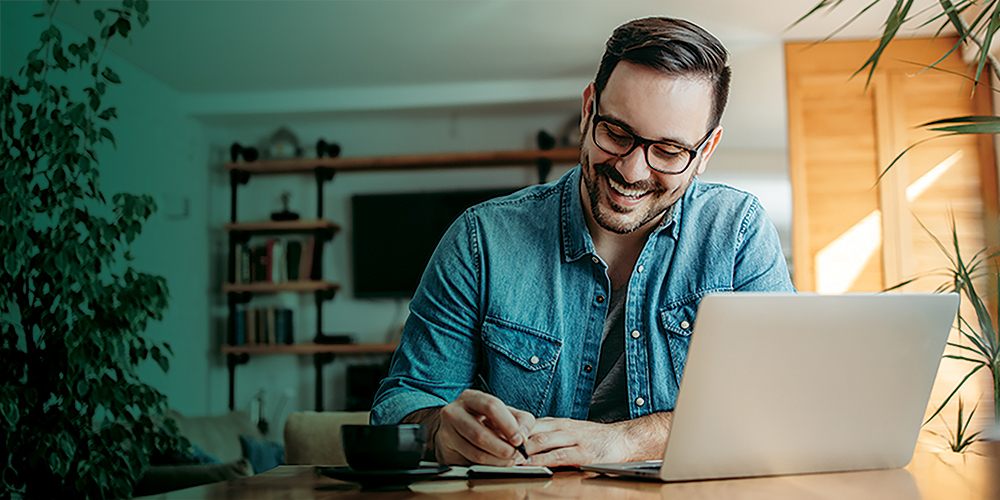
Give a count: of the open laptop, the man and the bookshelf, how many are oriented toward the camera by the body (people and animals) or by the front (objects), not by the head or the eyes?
2

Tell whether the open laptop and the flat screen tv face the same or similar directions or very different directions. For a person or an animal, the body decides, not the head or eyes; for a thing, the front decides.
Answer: very different directions

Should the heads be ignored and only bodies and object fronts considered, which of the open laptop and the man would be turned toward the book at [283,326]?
the open laptop

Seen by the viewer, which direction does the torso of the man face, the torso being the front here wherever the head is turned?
toward the camera

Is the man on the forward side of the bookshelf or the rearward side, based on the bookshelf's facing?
on the forward side

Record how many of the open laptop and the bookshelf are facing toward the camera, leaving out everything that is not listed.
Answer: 1

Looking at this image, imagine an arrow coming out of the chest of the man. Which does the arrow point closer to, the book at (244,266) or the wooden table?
the wooden table

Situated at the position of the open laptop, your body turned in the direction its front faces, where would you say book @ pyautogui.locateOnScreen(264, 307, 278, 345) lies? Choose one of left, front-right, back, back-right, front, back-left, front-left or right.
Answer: front

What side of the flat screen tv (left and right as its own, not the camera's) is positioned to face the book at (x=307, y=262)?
right

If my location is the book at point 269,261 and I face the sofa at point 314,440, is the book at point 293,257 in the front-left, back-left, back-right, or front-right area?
front-left

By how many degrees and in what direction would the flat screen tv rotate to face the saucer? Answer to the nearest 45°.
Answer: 0° — it already faces it

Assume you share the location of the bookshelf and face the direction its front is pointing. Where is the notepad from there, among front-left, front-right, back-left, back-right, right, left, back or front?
front

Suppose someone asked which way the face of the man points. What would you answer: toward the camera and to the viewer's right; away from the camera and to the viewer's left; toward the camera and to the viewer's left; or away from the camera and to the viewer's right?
toward the camera and to the viewer's left

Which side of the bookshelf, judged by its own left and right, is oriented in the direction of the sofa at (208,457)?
front

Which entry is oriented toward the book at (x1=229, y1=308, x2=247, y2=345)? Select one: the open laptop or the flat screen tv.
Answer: the open laptop

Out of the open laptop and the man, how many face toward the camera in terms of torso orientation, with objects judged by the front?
1

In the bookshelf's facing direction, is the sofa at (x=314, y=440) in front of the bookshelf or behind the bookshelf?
in front

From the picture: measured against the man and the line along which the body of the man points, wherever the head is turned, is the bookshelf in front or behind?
behind
